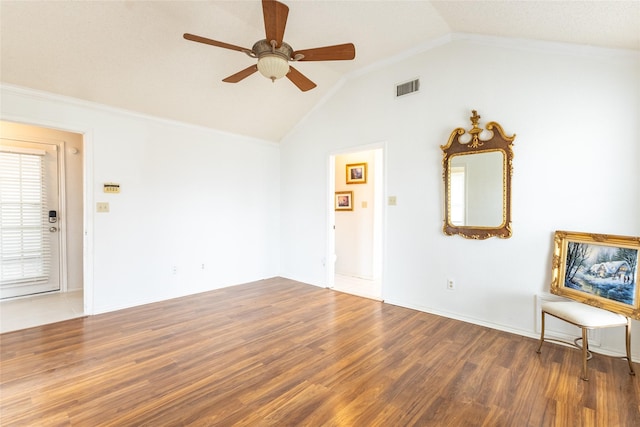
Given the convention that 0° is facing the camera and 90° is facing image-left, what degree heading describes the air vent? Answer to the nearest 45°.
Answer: approximately 45°

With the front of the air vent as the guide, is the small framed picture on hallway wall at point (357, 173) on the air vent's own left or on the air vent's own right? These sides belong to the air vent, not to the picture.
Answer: on the air vent's own right

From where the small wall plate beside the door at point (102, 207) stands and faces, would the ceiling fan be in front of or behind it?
in front

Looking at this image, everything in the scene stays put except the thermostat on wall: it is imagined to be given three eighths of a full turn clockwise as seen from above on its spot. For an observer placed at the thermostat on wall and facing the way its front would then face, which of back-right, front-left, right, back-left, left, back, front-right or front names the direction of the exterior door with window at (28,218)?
front

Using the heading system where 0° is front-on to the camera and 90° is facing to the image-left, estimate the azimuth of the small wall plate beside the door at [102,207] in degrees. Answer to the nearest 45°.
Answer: approximately 0°

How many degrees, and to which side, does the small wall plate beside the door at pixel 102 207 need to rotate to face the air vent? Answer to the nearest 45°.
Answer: approximately 45° to its left

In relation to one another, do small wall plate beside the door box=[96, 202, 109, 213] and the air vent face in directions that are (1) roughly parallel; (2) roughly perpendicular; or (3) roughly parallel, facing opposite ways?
roughly perpendicular

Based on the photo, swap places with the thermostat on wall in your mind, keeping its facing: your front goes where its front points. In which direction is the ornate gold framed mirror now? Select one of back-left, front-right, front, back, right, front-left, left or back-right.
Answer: front-left

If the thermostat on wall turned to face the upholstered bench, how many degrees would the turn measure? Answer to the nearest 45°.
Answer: approximately 45° to its left

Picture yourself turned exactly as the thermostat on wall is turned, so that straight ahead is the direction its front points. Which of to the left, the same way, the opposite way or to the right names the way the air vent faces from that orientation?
to the right

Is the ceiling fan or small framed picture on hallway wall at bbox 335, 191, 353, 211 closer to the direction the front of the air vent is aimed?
the ceiling fan

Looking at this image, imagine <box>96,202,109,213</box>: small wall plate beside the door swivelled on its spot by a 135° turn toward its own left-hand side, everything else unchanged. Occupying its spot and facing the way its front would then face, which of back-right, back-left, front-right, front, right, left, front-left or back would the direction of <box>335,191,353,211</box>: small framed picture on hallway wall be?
front-right
